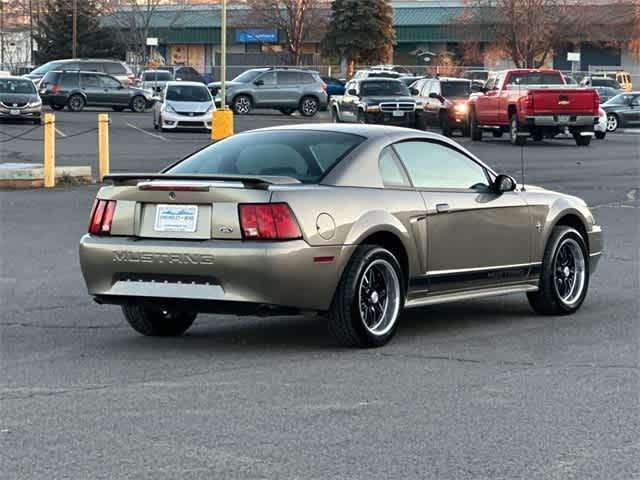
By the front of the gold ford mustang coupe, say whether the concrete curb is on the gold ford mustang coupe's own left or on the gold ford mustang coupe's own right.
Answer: on the gold ford mustang coupe's own left

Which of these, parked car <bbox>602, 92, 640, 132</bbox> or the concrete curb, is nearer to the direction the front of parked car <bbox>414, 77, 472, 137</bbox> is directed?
the concrete curb

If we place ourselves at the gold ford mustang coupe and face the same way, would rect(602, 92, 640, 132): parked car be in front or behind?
in front

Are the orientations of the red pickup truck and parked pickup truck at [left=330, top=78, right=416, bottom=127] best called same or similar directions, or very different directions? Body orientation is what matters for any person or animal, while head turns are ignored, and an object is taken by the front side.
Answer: very different directions

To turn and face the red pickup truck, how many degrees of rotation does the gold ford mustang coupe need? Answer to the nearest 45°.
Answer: approximately 45° to its left

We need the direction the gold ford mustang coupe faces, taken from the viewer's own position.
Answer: facing away from the viewer and to the right of the viewer

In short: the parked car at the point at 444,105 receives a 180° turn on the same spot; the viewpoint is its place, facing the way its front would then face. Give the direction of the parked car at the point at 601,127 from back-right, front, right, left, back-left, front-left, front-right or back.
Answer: back-right

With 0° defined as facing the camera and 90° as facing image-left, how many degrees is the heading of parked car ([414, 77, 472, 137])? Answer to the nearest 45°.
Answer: approximately 315°

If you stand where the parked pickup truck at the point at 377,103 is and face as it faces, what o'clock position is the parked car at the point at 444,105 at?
the parked car at the point at 444,105 is roughly at 10 o'clock from the parked pickup truck at the point at 377,103.

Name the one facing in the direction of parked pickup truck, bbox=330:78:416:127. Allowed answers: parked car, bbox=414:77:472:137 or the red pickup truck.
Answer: the red pickup truck

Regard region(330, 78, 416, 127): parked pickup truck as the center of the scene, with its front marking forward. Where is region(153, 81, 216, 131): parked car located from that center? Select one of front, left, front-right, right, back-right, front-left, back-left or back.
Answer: back-right

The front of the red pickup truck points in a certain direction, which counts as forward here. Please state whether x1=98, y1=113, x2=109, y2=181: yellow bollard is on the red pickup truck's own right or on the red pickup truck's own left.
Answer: on the red pickup truck's own left

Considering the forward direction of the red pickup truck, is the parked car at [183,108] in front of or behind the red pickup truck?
in front

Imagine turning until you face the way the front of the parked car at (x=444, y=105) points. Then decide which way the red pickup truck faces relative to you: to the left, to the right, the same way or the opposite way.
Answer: the opposite way

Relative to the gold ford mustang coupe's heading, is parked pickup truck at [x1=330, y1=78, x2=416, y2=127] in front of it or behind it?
in front
